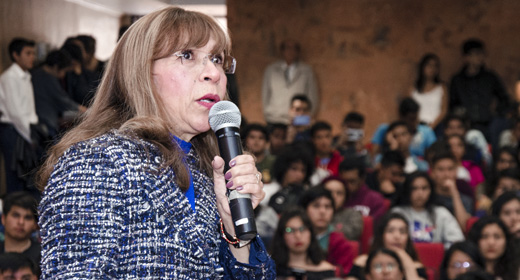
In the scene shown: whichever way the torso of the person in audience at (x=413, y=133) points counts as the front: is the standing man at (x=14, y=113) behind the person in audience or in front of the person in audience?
in front

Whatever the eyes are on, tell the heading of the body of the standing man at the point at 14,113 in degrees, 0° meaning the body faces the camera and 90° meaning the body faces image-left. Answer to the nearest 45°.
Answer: approximately 315°

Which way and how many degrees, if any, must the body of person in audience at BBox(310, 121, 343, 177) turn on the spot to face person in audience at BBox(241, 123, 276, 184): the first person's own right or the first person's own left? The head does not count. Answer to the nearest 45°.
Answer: approximately 45° to the first person's own right

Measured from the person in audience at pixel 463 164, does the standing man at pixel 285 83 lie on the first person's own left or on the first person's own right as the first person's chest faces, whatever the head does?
on the first person's own right

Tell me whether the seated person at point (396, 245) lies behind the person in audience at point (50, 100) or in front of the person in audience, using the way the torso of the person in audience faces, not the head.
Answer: in front

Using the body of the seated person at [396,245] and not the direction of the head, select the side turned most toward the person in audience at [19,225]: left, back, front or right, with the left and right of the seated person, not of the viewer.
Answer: right
